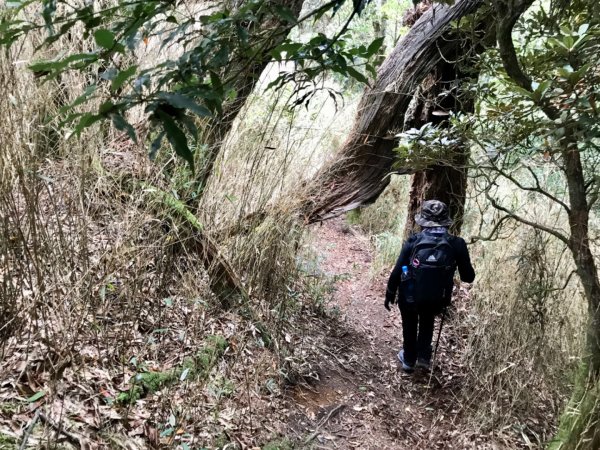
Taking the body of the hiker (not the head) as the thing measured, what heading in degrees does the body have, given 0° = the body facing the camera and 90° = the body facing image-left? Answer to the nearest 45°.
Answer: approximately 180°

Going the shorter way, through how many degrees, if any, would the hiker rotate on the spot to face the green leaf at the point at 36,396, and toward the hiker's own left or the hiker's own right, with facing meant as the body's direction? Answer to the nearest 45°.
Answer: approximately 135° to the hiker's own left

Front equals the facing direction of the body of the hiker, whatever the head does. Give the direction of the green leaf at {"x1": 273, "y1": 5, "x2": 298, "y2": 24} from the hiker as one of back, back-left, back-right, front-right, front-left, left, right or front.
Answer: back

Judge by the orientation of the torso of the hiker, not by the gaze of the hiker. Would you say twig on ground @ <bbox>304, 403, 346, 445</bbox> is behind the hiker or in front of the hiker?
behind

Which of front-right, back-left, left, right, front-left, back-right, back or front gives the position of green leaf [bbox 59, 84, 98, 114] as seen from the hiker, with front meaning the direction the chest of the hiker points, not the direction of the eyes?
back

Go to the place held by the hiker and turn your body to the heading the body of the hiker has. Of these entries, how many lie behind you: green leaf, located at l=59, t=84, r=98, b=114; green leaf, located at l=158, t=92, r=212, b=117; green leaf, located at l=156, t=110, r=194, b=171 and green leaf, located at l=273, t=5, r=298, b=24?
4

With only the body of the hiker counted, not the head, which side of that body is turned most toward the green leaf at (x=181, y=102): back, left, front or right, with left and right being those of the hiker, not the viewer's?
back

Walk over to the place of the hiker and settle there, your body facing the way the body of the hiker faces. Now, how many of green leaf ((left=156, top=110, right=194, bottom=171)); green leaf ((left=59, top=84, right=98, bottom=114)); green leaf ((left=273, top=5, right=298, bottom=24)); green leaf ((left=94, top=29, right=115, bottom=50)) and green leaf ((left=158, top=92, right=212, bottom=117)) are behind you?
5

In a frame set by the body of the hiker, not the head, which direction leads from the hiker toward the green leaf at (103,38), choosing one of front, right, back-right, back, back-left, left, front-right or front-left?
back
